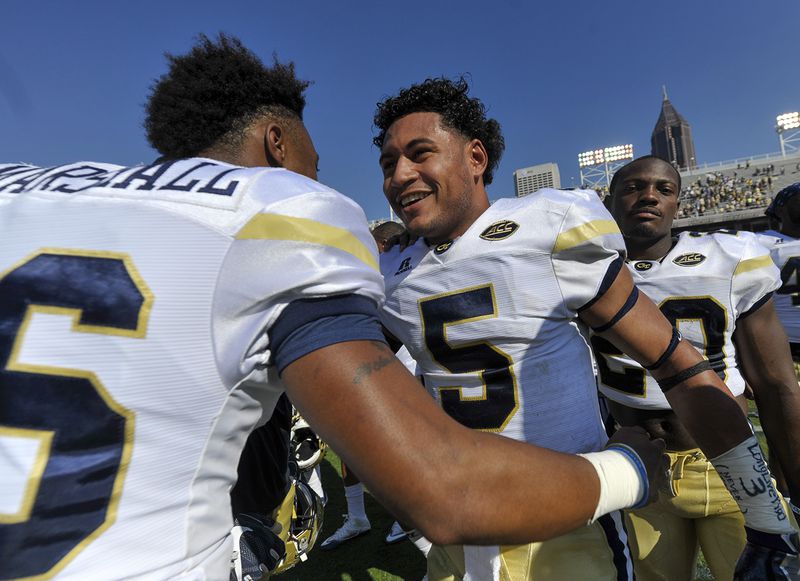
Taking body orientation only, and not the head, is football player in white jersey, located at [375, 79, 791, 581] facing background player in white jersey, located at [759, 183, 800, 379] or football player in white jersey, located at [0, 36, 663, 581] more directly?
the football player in white jersey

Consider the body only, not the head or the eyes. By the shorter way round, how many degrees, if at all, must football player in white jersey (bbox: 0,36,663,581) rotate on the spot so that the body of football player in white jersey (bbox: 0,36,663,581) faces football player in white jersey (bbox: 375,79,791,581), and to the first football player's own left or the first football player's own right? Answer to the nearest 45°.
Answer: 0° — they already face them

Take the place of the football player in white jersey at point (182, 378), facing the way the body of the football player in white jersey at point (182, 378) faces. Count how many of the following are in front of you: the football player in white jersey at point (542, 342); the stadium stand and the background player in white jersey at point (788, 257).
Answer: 3

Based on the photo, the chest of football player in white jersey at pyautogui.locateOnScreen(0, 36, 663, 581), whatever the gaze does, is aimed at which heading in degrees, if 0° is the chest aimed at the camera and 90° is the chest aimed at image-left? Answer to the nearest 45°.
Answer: approximately 225°

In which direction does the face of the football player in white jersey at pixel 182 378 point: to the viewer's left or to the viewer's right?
to the viewer's right

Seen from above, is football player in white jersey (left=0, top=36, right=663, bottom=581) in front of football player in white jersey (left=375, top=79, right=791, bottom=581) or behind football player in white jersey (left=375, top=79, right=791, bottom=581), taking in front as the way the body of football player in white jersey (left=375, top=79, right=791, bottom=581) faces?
in front

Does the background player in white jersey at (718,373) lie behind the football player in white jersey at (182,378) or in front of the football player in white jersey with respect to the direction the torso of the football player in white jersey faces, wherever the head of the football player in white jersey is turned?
in front

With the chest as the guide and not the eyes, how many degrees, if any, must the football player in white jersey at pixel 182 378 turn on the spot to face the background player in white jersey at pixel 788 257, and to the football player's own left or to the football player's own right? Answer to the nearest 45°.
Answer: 0° — they already face them

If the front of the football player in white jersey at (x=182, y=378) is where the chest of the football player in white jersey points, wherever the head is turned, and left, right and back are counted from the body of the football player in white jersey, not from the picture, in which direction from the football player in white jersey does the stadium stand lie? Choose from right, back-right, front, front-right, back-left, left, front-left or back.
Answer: front

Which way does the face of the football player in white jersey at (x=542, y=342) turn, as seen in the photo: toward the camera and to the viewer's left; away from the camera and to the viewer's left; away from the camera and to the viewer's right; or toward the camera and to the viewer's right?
toward the camera and to the viewer's left

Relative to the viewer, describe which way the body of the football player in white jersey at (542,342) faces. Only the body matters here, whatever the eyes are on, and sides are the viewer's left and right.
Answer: facing the viewer and to the left of the viewer

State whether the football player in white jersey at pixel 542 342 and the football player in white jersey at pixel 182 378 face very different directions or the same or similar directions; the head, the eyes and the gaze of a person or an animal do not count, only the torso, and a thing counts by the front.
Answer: very different directions
